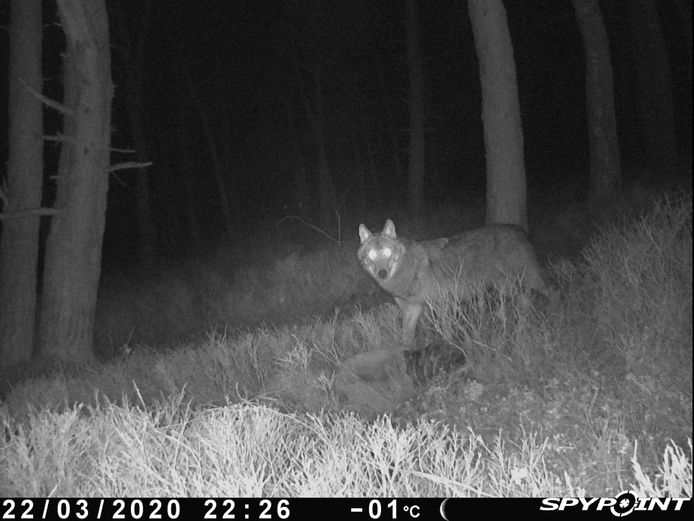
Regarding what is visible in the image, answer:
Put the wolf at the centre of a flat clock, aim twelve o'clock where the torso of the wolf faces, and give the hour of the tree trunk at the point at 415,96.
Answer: The tree trunk is roughly at 3 o'clock from the wolf.

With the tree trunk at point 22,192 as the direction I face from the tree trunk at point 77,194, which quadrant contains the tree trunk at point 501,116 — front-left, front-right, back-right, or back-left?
back-right

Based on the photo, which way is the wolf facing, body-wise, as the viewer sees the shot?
to the viewer's left

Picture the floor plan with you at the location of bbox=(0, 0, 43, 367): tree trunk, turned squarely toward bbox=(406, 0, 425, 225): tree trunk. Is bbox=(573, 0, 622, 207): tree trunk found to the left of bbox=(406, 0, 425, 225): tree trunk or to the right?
right

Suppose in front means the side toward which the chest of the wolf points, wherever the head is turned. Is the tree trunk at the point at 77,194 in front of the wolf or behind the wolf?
in front

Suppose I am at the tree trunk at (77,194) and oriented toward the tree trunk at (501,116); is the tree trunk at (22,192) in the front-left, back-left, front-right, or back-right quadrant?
back-left
